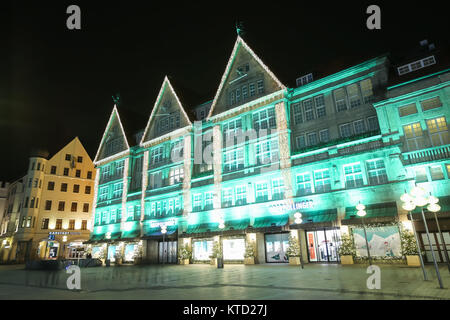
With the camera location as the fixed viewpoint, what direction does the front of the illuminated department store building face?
facing the viewer and to the left of the viewer
